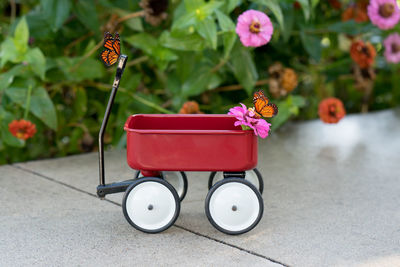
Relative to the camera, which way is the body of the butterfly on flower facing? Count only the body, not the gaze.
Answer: to the viewer's left

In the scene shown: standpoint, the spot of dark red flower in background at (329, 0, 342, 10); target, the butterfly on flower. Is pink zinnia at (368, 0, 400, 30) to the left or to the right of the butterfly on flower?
left

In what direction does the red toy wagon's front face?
to the viewer's left

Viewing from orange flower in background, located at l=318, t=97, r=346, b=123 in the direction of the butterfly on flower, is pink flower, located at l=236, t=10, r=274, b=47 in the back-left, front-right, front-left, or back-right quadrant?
front-right

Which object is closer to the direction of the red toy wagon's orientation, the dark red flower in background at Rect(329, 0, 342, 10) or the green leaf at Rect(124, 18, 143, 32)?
the green leaf

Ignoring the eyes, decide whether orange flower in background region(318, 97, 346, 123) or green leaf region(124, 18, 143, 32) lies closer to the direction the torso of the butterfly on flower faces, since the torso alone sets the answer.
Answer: the green leaf
